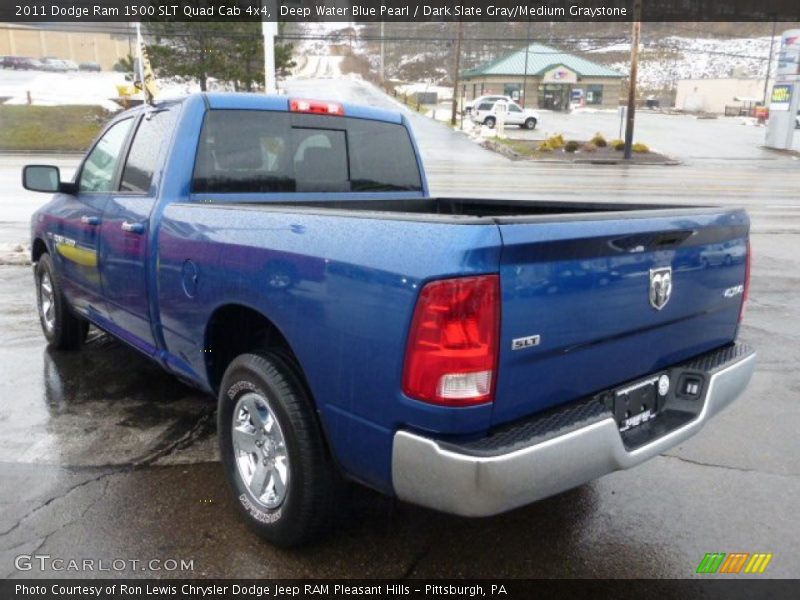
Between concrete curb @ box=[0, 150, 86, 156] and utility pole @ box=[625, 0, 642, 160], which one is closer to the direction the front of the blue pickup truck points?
the concrete curb

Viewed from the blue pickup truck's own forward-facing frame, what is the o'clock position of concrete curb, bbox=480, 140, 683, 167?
The concrete curb is roughly at 2 o'clock from the blue pickup truck.

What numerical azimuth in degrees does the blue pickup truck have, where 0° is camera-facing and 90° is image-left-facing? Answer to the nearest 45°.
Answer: approximately 135°

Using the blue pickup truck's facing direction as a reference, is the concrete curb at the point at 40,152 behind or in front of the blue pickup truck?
in front

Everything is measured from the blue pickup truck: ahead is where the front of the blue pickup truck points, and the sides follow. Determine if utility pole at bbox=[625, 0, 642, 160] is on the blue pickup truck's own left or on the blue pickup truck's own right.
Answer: on the blue pickup truck's own right
